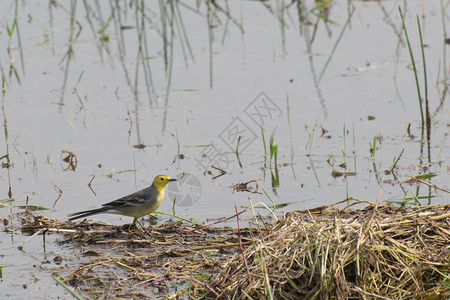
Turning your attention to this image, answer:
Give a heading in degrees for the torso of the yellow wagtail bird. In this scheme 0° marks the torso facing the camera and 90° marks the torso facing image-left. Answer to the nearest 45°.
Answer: approximately 270°

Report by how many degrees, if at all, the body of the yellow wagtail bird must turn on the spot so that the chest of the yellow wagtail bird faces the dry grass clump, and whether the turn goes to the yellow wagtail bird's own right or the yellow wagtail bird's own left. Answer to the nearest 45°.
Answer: approximately 45° to the yellow wagtail bird's own right
